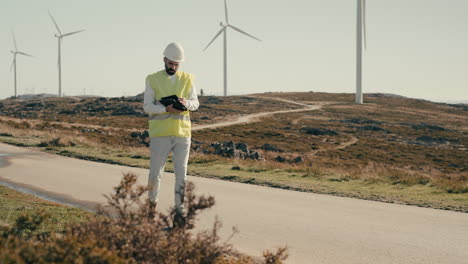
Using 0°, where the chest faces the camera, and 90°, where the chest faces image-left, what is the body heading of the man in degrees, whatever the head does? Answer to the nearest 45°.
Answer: approximately 0°
